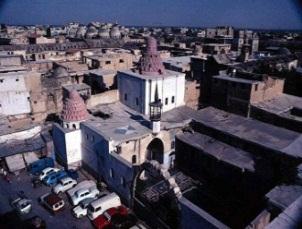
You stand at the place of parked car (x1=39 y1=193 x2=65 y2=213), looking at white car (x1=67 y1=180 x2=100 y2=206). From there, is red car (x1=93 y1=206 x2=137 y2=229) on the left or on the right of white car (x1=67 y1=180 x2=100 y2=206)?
right

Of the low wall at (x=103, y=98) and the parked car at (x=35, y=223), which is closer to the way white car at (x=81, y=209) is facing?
the parked car

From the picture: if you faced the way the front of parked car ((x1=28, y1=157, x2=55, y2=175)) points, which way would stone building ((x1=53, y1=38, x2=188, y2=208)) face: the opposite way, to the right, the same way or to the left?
to the left

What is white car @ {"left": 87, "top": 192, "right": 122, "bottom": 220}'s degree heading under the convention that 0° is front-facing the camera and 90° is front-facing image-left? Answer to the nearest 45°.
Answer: approximately 45°

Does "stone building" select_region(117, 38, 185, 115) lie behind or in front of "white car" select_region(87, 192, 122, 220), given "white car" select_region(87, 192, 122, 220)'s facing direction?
behind

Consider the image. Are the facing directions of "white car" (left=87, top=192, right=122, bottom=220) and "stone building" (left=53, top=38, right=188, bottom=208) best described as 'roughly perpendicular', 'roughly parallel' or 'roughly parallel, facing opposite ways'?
roughly perpendicular

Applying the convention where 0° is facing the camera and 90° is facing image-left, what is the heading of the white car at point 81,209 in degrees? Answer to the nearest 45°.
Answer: approximately 45°

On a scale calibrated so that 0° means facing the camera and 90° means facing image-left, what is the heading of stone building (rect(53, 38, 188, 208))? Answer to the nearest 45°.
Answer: approximately 315°

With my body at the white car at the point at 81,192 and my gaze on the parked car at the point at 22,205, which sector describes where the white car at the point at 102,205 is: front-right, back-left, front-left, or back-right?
back-left

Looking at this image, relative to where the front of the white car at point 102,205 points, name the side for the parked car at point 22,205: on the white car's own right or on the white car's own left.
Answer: on the white car's own right

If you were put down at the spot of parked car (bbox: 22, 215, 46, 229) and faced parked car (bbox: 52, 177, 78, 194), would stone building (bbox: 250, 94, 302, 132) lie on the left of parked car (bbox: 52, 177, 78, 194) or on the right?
right
